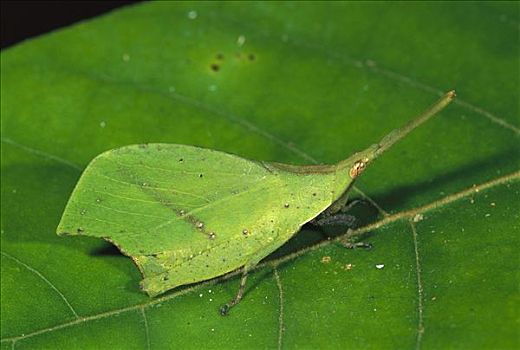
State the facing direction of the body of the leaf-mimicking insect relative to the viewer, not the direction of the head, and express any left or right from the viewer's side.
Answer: facing to the right of the viewer
